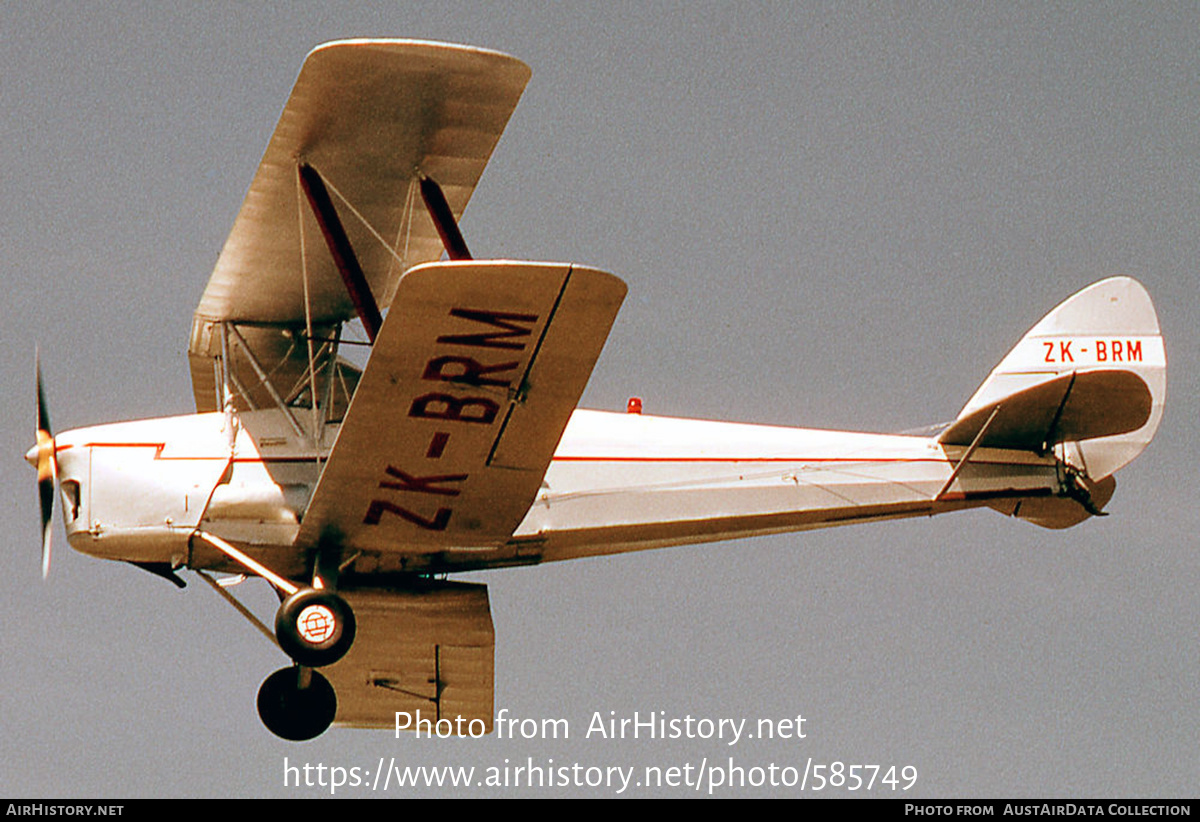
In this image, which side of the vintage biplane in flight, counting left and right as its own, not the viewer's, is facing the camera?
left
